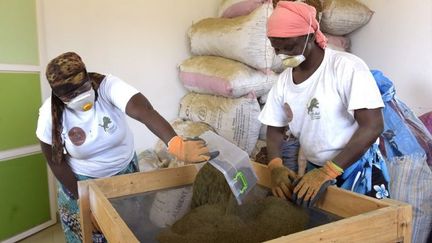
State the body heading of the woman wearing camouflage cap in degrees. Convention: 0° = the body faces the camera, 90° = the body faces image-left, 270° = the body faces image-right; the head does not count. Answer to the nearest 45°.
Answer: approximately 0°

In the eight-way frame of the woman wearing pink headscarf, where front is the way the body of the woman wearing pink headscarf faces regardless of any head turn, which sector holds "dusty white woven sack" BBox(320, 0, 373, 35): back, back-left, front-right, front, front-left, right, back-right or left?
back-right

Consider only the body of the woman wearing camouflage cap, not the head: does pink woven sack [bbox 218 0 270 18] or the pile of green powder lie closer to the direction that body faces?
the pile of green powder

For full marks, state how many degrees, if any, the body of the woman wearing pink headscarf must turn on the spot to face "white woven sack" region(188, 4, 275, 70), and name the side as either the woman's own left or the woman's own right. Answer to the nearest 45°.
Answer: approximately 90° to the woman's own right

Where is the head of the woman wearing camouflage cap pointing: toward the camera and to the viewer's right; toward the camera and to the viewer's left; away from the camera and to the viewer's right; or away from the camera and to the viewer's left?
toward the camera and to the viewer's right

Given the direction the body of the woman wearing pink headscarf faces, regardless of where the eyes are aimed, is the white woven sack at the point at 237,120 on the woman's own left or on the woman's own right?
on the woman's own right

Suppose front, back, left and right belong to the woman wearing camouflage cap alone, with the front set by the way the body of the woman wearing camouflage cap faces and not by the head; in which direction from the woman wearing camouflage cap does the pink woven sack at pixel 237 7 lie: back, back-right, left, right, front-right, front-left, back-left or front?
back-left

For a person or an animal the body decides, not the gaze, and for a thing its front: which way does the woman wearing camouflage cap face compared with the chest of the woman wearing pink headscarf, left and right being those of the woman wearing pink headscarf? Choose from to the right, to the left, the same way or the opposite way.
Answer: to the left

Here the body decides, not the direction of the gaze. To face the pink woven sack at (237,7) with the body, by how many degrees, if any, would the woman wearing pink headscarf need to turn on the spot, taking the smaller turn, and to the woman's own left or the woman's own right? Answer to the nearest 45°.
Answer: approximately 90° to the woman's own right

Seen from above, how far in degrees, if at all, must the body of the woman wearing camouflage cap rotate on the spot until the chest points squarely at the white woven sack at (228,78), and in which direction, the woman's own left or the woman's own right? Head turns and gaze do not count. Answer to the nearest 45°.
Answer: approximately 135° to the woman's own left
